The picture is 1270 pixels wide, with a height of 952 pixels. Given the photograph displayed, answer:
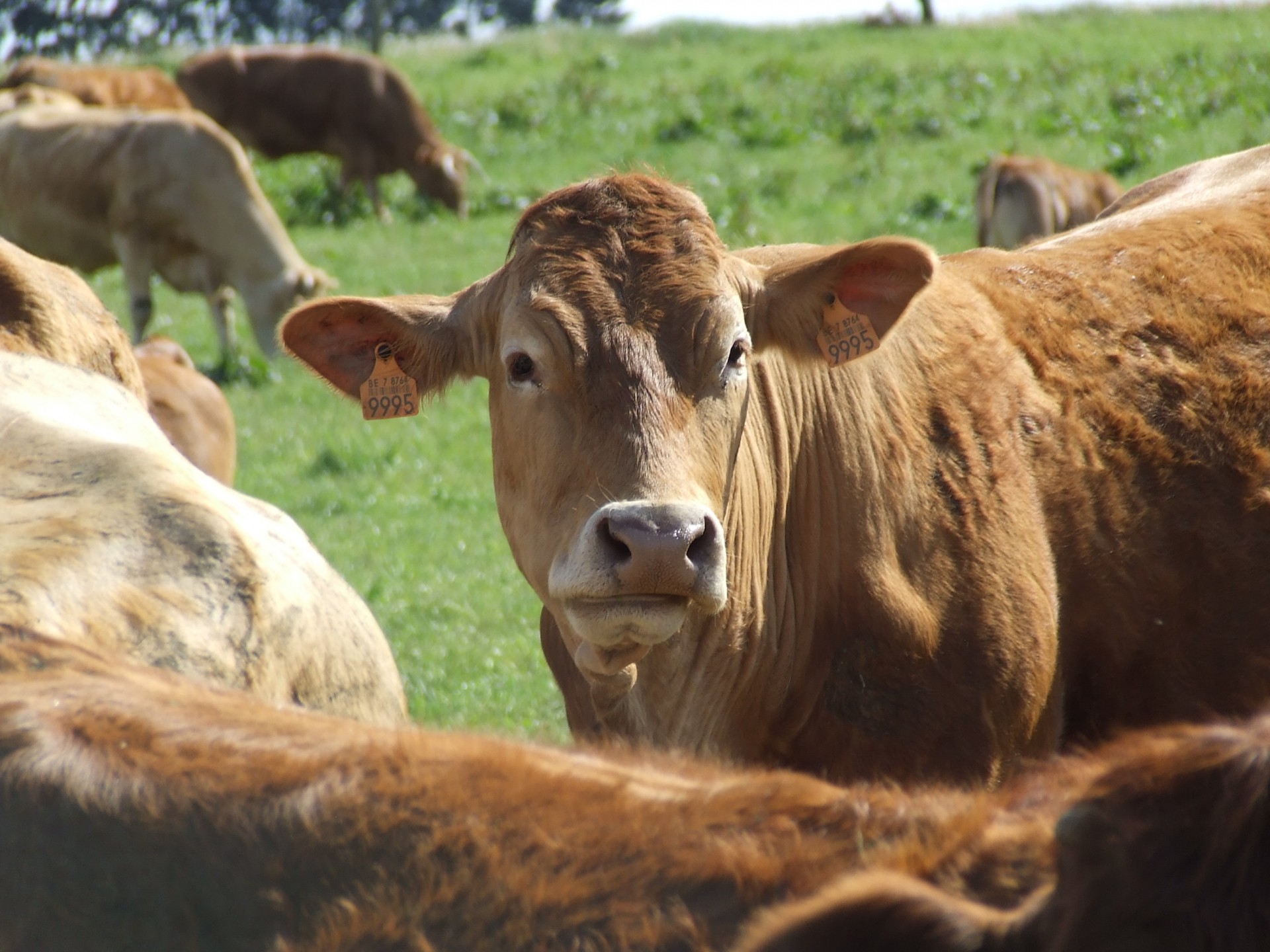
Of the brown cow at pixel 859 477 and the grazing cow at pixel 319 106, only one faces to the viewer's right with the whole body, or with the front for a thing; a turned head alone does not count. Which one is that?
the grazing cow

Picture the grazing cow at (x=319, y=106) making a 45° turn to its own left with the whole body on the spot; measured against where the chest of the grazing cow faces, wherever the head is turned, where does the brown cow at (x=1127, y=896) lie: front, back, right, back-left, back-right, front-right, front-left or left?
back-right

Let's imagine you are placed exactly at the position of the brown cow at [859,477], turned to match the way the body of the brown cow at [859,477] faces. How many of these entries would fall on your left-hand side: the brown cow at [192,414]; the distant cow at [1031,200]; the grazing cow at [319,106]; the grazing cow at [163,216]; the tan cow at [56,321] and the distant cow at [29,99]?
0

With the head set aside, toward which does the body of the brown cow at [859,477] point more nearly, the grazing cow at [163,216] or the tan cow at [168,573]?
the tan cow

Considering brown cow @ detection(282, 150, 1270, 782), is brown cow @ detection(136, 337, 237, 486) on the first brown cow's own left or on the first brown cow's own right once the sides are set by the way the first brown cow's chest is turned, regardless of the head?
on the first brown cow's own right

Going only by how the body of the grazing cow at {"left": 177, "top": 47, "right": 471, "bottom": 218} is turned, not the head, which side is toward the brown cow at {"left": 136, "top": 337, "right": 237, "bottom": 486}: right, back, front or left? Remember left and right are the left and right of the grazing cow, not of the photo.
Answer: right

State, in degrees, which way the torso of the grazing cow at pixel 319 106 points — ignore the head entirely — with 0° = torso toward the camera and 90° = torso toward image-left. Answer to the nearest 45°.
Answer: approximately 270°

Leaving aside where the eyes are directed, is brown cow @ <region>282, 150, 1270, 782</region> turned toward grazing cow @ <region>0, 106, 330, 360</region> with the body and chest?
no

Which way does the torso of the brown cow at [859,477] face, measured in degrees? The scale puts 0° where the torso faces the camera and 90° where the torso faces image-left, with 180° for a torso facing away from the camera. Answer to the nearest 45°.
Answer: approximately 45°

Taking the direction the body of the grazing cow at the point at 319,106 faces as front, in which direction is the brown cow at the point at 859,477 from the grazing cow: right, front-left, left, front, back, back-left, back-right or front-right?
right
